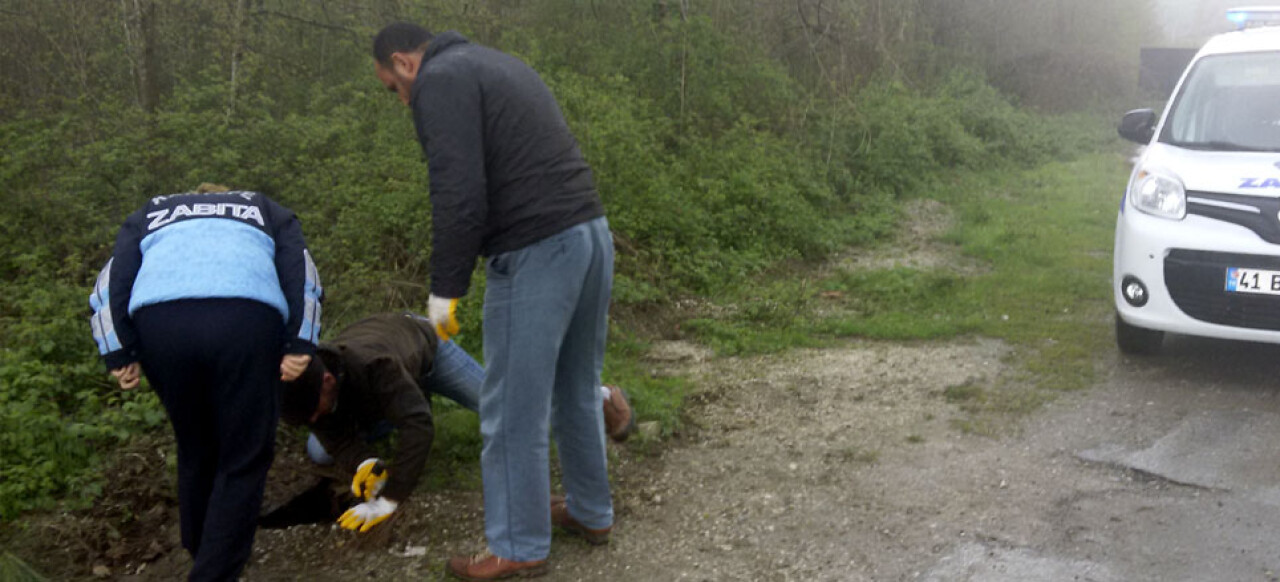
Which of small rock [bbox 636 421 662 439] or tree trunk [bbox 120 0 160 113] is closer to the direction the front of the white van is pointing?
the small rock

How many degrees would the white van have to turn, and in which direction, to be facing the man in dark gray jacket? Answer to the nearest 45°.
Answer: approximately 45° to its right

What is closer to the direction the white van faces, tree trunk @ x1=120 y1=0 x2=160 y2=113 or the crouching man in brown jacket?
the crouching man in brown jacket

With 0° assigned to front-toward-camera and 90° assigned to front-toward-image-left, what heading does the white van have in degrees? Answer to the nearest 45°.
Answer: approximately 0°

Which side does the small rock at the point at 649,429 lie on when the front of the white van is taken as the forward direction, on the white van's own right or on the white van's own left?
on the white van's own right

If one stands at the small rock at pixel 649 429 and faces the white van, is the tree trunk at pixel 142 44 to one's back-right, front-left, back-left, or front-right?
back-left

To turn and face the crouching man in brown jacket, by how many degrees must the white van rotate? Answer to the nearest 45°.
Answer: approximately 45° to its right

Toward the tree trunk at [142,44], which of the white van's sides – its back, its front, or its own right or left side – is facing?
right
